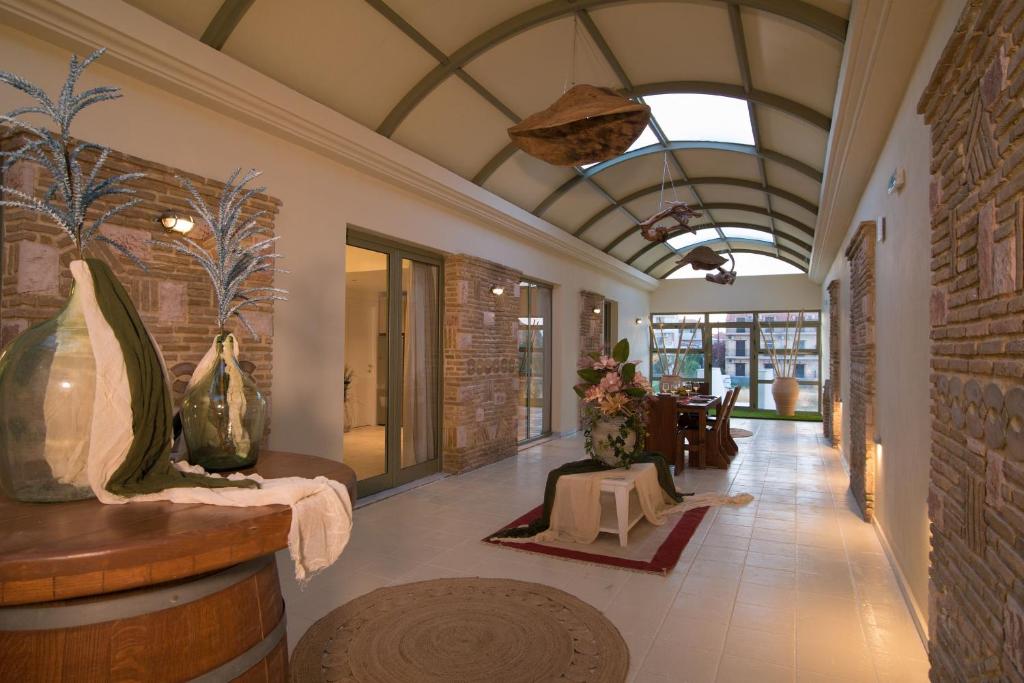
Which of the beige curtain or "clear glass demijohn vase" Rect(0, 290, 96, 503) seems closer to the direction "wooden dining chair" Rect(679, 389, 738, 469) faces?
the beige curtain

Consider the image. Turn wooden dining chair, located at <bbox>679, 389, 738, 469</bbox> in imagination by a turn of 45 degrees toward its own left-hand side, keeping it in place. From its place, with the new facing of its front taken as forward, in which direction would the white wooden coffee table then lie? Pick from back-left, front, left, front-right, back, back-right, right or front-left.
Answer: front-left

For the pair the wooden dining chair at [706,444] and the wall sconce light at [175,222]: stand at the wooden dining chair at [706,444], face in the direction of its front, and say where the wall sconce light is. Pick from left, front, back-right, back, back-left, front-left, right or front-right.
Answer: front-left

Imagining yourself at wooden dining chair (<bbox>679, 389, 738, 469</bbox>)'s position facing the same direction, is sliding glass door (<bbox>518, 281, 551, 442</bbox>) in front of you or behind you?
in front

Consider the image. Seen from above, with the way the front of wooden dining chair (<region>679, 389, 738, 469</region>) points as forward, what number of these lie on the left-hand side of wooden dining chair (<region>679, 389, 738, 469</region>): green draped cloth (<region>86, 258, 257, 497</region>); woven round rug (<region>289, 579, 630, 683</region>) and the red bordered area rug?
3

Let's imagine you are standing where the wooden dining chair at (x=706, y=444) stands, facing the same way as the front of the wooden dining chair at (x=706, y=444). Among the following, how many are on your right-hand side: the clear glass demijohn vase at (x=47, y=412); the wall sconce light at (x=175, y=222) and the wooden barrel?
0

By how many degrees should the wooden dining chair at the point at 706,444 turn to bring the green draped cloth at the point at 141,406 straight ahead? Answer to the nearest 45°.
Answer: approximately 90° to its left

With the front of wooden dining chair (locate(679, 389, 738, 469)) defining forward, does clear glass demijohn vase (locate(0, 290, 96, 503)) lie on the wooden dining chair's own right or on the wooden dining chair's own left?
on the wooden dining chair's own left

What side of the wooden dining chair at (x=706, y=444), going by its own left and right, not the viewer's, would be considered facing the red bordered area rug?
left

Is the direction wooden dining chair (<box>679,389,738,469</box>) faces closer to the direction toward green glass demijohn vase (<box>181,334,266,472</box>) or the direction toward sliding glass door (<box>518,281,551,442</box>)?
the sliding glass door

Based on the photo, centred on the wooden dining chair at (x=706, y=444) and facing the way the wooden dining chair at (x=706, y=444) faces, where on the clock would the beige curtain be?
The beige curtain is roughly at 11 o'clock from the wooden dining chair.

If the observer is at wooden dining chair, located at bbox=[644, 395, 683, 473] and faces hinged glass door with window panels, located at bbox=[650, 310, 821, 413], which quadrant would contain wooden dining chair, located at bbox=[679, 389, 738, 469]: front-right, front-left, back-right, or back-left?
front-right

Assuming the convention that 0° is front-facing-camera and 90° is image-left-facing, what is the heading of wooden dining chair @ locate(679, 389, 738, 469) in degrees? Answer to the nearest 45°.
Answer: approximately 90°

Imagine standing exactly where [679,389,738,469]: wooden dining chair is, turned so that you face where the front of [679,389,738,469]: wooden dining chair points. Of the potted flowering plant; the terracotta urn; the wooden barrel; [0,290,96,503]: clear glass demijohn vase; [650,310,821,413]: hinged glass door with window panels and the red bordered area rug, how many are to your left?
4

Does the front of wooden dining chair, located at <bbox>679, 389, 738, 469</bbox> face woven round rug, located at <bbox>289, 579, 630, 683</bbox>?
no

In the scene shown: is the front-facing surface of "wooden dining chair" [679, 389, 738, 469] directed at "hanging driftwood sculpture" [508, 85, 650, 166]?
no

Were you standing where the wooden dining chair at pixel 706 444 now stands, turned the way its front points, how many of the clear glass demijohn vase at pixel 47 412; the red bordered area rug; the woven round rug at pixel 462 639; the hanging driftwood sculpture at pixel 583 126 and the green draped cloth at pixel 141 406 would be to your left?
5

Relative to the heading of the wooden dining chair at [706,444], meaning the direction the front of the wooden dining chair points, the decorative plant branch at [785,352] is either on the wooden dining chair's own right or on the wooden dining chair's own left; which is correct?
on the wooden dining chair's own right

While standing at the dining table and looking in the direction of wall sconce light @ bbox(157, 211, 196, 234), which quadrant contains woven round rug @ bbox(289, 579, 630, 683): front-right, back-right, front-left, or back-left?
front-left

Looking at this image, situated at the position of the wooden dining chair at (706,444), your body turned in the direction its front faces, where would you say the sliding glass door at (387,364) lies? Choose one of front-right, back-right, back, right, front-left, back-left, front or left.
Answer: front-left

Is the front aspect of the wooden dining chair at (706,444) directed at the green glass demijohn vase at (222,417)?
no
